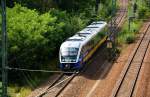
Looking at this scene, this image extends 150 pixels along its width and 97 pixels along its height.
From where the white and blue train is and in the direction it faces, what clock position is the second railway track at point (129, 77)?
The second railway track is roughly at 10 o'clock from the white and blue train.

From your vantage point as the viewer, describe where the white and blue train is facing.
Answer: facing the viewer and to the left of the viewer
